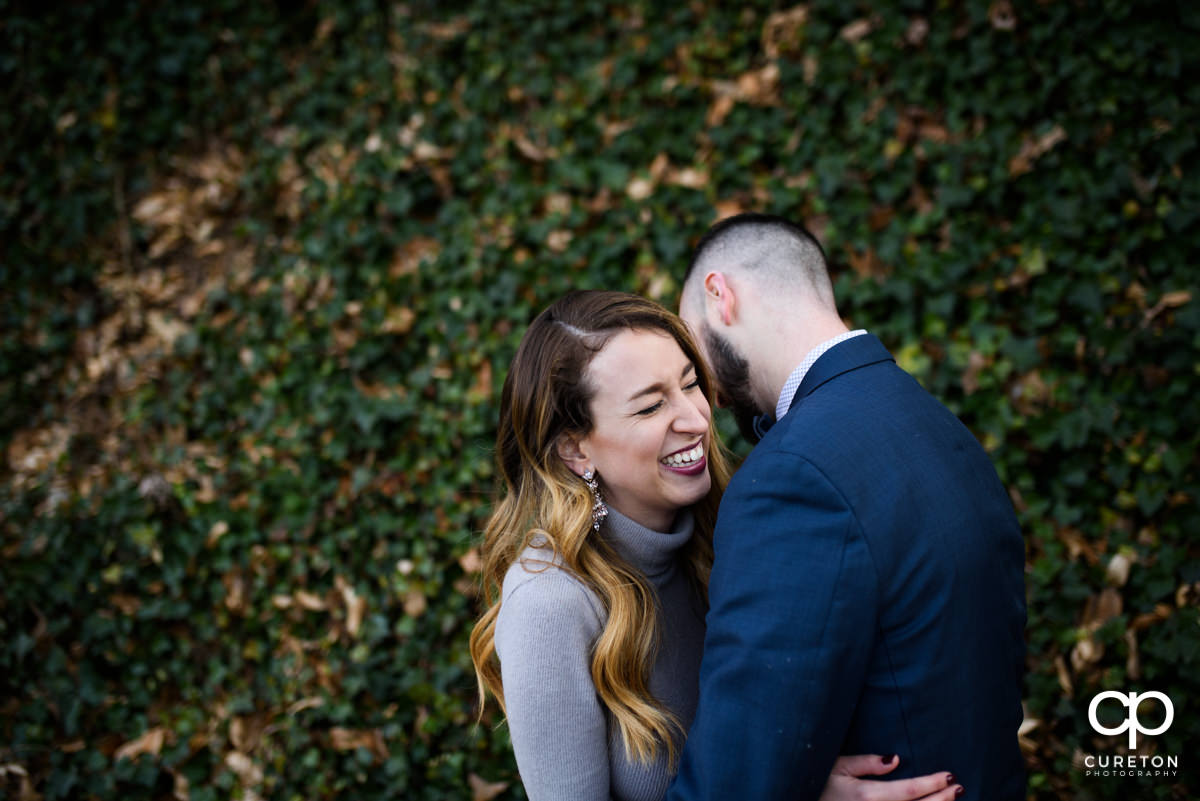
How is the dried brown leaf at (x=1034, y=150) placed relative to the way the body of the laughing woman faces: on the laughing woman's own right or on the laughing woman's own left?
on the laughing woman's own left

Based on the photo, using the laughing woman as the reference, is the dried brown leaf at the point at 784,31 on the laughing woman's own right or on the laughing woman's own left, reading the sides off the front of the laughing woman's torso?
on the laughing woman's own left

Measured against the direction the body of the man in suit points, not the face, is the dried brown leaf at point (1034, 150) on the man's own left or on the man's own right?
on the man's own right

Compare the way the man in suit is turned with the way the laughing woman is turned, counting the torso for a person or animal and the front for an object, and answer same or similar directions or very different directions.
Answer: very different directions

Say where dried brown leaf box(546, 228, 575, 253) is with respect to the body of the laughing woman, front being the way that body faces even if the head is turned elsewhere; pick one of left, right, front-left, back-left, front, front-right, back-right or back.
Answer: back-left

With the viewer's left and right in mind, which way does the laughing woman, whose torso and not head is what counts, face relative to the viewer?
facing the viewer and to the right of the viewer

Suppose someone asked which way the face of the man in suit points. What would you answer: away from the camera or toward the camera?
away from the camera

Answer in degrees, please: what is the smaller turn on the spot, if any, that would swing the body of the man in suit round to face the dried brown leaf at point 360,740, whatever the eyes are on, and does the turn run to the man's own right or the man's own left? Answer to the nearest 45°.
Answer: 0° — they already face it

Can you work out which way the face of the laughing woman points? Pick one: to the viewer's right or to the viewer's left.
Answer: to the viewer's right
